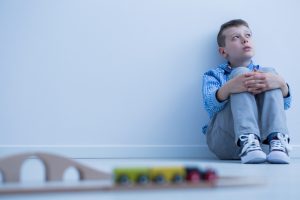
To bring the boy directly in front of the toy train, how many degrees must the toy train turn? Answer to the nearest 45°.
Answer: approximately 90° to its left

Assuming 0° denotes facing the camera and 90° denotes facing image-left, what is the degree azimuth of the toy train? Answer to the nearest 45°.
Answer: approximately 270°
